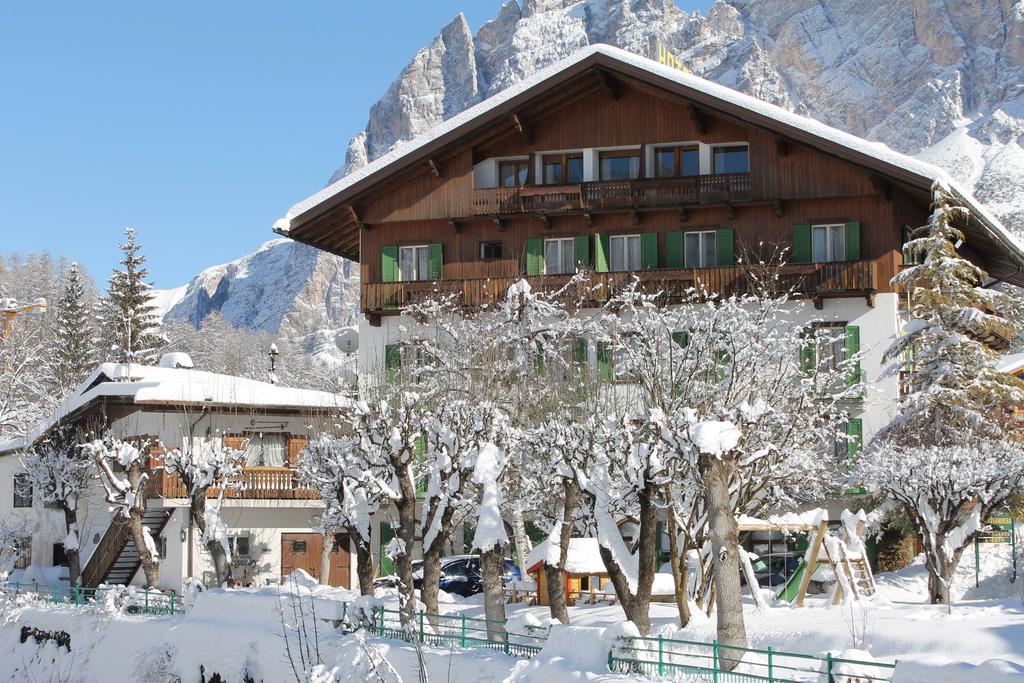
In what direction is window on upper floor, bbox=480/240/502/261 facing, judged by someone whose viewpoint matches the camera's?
facing the viewer

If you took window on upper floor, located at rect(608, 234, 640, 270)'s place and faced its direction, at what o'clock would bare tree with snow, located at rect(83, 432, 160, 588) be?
The bare tree with snow is roughly at 2 o'clock from the window on upper floor.

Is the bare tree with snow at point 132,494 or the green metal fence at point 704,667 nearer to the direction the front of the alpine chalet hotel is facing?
the green metal fence

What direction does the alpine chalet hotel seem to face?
toward the camera

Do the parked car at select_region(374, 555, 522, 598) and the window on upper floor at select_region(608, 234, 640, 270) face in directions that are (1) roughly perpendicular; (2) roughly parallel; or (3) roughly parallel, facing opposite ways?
roughly perpendicular

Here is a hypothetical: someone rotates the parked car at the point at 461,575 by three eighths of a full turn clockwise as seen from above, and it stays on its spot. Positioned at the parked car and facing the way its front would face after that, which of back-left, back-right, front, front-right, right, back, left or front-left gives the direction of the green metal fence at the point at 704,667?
back-right

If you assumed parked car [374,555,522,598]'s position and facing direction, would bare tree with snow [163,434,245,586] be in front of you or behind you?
in front

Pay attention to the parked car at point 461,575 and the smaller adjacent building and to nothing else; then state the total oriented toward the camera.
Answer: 1

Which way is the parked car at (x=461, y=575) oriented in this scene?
to the viewer's left

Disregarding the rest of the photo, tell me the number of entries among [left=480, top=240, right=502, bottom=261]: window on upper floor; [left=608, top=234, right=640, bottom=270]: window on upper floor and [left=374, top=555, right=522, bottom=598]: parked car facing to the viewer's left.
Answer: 1

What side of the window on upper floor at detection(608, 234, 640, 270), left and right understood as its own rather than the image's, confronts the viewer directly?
front
